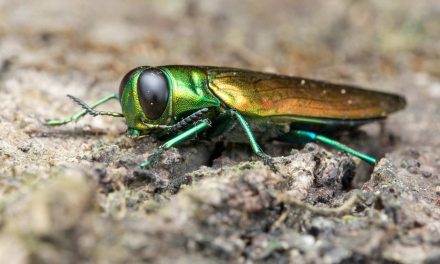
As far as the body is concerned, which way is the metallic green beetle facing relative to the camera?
to the viewer's left
